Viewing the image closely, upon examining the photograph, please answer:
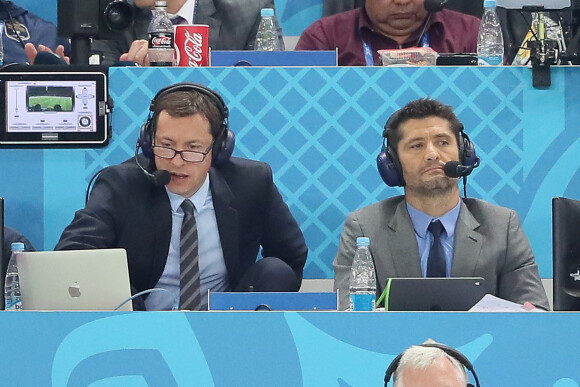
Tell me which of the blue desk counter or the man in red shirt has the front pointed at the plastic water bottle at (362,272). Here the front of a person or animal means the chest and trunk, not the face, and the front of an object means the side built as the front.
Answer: the man in red shirt

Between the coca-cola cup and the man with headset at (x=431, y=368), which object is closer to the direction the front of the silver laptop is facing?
the coca-cola cup

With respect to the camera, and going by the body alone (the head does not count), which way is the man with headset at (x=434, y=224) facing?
toward the camera

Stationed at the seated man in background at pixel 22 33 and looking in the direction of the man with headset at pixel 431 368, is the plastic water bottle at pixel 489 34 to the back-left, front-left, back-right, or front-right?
front-left

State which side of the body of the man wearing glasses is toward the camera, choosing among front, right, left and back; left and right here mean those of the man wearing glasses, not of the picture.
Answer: front

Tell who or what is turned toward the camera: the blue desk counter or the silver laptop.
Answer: the blue desk counter

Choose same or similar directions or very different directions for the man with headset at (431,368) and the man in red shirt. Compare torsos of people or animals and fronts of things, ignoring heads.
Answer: same or similar directions

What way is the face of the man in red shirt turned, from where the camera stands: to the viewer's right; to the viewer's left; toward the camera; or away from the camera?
toward the camera

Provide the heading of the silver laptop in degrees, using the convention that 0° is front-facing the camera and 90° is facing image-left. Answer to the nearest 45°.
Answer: approximately 180°

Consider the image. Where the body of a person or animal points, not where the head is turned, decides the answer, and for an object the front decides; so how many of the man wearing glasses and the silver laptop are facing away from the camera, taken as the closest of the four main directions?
1
